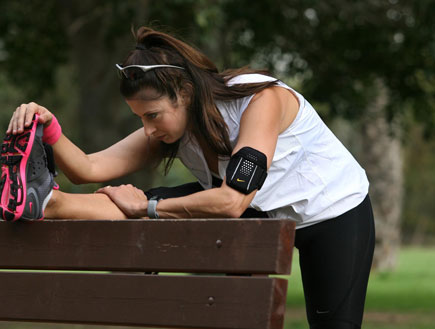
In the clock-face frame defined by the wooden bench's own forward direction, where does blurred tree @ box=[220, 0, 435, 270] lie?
The blurred tree is roughly at 5 o'clock from the wooden bench.

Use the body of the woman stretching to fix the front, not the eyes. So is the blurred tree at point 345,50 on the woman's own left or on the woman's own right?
on the woman's own right

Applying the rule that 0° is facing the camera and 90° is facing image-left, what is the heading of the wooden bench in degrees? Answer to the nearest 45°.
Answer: approximately 45°

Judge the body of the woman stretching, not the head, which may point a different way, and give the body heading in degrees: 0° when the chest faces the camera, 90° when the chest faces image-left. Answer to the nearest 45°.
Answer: approximately 90°
